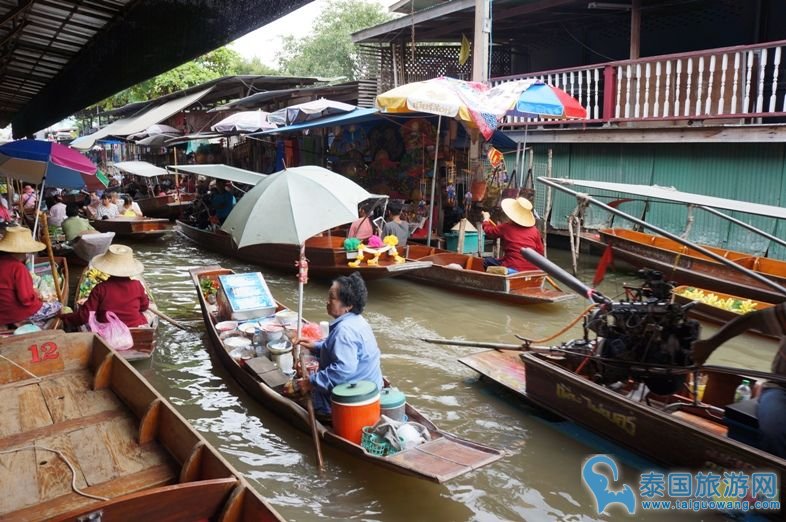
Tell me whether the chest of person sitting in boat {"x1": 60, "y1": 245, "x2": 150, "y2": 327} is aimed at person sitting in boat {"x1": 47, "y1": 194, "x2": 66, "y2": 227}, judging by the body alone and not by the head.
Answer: yes

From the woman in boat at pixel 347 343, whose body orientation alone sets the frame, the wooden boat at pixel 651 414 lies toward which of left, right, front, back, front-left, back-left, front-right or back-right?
back

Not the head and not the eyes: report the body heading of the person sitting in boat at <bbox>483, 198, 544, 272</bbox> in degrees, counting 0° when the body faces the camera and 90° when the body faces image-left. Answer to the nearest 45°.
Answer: approximately 135°

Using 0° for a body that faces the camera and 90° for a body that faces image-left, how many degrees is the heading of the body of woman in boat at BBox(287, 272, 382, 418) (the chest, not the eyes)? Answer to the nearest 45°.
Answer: approximately 90°

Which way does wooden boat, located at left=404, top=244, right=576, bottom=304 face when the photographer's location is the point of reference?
facing away from the viewer and to the left of the viewer

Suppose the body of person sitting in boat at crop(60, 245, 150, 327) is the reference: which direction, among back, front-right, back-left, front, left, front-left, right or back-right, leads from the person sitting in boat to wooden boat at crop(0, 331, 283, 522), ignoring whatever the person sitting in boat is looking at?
back

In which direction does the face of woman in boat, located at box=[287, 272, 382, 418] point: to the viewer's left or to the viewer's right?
to the viewer's left

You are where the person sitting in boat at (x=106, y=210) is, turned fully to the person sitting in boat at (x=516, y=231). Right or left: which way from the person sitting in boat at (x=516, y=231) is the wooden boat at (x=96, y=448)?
right
